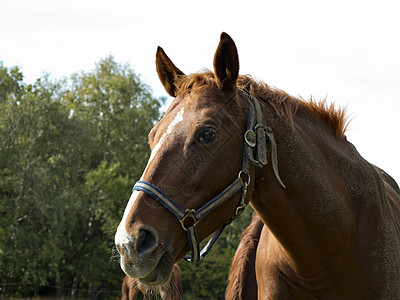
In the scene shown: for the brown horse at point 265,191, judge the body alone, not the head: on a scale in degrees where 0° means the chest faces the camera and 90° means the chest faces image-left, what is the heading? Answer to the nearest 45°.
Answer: approximately 45°

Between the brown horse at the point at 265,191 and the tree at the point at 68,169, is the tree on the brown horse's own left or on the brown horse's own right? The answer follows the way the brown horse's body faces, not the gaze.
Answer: on the brown horse's own right
